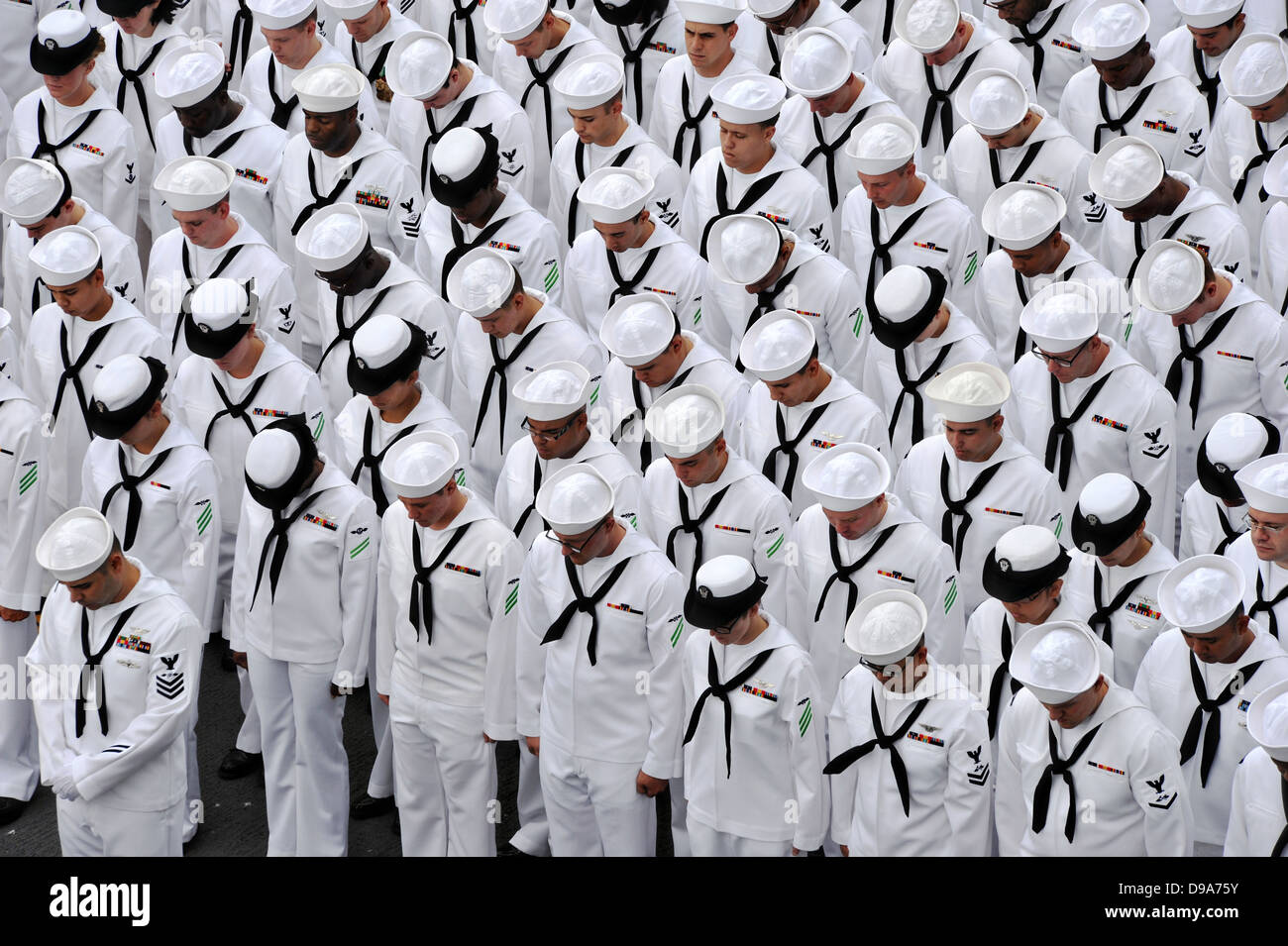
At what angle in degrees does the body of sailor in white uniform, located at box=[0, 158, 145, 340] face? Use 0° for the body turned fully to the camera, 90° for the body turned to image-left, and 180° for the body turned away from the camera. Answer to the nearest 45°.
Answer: approximately 45°

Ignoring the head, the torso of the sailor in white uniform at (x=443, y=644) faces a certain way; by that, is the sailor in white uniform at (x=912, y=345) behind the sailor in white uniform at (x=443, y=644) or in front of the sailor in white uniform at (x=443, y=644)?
behind

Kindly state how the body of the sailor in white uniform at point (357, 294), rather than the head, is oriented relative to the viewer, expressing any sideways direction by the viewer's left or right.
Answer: facing the viewer and to the left of the viewer
